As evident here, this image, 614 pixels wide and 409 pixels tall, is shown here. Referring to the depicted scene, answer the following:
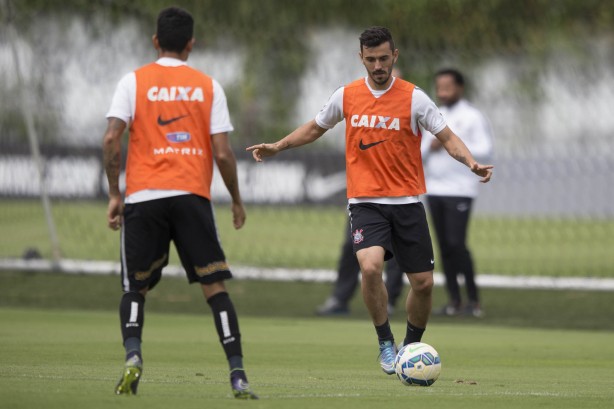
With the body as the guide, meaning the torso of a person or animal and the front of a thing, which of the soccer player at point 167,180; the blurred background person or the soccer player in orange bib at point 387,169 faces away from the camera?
the soccer player

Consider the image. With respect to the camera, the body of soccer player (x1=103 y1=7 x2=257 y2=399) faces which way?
away from the camera

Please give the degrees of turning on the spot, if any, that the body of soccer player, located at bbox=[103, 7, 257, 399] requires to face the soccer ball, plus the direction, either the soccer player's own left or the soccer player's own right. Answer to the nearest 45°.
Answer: approximately 90° to the soccer player's own right

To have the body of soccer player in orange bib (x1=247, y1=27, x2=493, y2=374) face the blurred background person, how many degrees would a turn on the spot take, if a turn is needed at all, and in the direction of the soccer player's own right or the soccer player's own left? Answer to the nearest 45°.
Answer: approximately 180°

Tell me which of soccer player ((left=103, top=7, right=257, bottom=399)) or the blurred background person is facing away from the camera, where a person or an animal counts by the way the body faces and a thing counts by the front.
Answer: the soccer player

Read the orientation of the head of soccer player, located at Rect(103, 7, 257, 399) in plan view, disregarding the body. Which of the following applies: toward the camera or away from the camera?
away from the camera

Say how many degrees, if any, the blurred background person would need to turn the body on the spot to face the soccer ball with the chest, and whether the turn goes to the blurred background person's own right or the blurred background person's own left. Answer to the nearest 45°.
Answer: approximately 45° to the blurred background person's own left

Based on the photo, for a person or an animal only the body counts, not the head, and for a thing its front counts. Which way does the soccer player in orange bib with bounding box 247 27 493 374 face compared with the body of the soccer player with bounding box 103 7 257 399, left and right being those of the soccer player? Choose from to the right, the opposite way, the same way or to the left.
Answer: the opposite way

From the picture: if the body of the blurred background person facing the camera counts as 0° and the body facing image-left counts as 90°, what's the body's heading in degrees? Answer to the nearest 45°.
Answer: approximately 45°

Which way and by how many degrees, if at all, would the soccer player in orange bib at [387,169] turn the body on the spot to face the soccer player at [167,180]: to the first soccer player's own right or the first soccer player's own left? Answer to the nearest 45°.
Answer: approximately 45° to the first soccer player's own right

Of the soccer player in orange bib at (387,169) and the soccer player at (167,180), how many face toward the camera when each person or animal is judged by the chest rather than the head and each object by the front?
1
